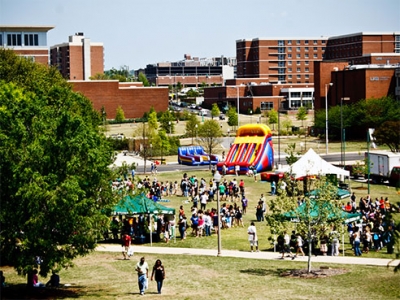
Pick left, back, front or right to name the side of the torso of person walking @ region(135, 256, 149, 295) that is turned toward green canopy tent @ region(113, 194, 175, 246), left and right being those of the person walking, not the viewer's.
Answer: back

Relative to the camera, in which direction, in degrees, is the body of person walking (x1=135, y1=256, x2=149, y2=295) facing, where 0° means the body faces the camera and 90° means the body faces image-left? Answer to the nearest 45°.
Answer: approximately 0°

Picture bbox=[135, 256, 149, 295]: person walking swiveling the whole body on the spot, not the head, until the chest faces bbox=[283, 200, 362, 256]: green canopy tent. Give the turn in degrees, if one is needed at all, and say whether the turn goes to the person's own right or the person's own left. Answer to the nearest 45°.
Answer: approximately 135° to the person's own left

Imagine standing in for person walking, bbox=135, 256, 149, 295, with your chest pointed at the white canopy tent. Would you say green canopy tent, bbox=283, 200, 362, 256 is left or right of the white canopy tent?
right

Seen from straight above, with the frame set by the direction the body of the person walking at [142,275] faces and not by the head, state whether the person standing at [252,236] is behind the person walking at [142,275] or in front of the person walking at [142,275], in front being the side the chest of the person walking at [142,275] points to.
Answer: behind

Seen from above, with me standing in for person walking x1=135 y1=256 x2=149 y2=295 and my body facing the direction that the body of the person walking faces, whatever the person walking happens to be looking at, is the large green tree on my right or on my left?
on my right

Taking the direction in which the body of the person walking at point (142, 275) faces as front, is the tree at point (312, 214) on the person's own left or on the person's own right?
on the person's own left

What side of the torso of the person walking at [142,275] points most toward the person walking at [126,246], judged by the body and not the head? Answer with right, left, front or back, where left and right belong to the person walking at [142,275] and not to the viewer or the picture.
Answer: back
